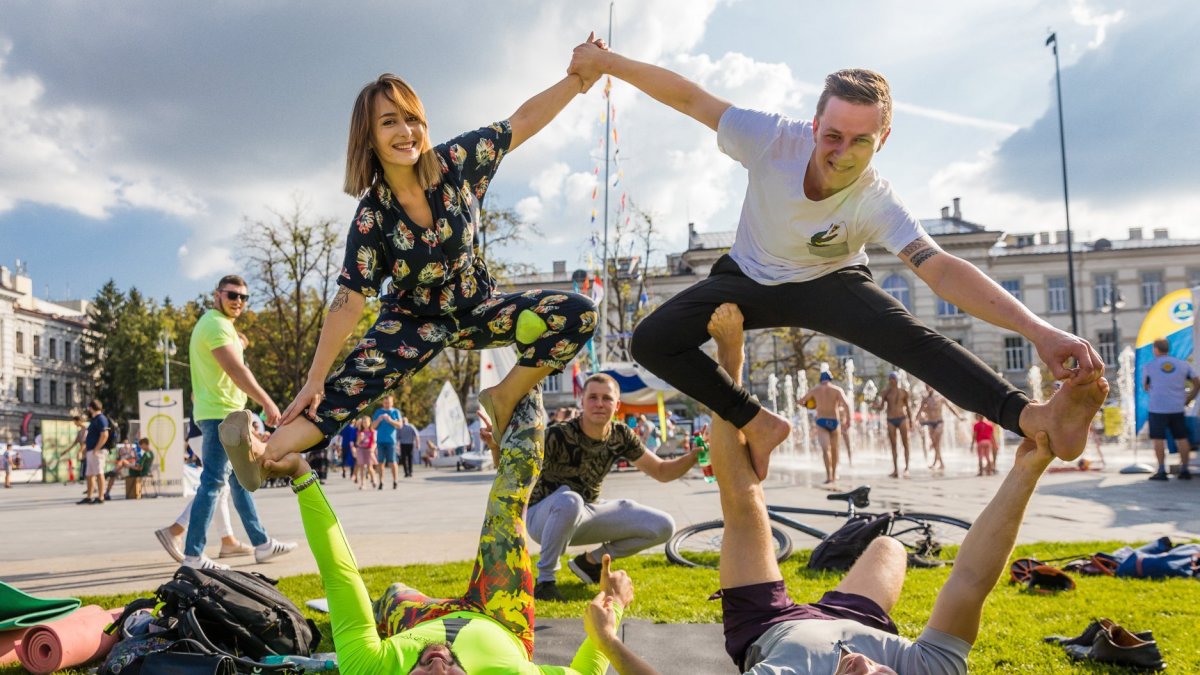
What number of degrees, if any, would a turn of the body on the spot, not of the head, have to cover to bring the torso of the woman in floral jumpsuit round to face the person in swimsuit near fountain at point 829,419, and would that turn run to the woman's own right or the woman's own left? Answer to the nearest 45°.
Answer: approximately 135° to the woman's own left

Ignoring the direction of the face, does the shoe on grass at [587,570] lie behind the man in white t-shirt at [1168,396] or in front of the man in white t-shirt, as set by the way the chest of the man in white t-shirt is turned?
behind

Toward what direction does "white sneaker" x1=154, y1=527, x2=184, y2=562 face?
to the viewer's left

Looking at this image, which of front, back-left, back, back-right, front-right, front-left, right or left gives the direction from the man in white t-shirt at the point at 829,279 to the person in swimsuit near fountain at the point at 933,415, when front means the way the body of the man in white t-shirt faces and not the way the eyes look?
back

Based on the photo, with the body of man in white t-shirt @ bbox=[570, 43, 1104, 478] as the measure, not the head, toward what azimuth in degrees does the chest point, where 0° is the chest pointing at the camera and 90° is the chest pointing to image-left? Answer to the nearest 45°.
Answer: approximately 0°

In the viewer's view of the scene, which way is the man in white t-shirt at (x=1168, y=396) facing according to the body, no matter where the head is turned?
away from the camera

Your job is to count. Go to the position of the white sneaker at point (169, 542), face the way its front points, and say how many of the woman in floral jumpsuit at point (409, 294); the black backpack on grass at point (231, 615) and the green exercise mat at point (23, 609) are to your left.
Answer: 3
